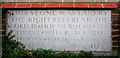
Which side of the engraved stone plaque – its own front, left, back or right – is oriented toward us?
front
